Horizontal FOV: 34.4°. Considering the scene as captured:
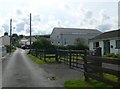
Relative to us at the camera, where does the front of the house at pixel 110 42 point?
facing the viewer and to the left of the viewer

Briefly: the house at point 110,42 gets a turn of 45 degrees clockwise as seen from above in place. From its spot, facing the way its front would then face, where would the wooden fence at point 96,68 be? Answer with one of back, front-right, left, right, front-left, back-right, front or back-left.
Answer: left
